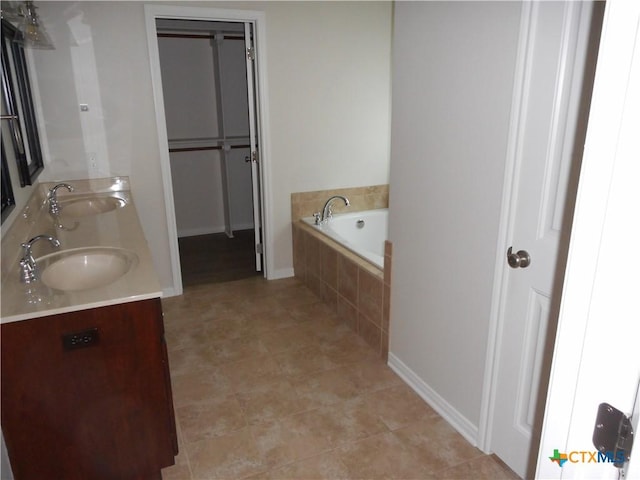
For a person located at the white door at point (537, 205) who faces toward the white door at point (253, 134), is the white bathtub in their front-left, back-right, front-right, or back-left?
front-right

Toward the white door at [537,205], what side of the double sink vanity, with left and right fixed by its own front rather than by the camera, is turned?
front

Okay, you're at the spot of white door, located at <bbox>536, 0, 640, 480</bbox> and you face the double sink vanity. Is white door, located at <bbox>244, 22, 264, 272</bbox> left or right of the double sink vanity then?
right

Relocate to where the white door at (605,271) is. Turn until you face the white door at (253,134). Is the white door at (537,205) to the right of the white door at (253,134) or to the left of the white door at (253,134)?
right

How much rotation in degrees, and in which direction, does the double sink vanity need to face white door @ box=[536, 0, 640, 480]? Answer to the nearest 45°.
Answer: approximately 45° to its right

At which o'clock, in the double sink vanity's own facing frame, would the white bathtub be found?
The white bathtub is roughly at 11 o'clock from the double sink vanity.

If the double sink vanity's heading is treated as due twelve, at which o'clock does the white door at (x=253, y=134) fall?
The white door is roughly at 10 o'clock from the double sink vanity.

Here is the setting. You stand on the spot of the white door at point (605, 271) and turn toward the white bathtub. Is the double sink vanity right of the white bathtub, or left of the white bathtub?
left

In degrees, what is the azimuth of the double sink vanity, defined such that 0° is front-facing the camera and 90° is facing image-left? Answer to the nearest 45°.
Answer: approximately 270°
